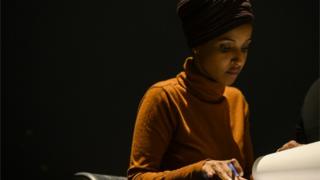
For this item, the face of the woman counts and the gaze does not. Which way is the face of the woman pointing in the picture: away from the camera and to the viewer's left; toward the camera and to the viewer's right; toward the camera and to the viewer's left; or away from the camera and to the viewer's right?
toward the camera and to the viewer's right

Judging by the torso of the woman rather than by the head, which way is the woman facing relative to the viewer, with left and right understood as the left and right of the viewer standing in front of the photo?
facing the viewer and to the right of the viewer
